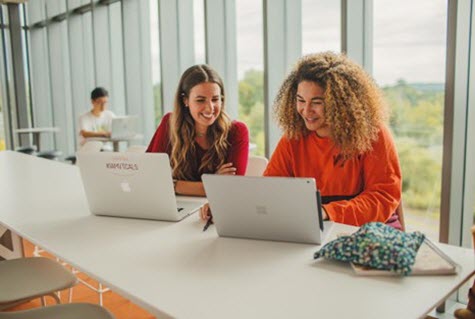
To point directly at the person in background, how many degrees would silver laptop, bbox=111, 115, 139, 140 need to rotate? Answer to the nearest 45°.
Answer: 0° — it already faces them

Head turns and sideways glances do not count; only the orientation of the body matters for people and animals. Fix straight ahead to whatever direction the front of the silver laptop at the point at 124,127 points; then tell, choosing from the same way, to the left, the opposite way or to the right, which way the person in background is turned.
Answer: the opposite way

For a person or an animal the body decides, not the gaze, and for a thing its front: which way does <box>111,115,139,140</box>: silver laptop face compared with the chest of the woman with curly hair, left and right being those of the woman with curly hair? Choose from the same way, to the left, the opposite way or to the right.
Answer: to the right

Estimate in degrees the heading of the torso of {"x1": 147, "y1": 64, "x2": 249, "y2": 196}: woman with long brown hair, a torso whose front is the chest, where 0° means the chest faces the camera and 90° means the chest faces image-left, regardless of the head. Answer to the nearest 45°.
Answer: approximately 0°

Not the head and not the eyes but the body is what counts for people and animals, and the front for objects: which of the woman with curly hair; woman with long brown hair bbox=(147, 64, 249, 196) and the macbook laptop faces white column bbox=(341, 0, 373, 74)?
the macbook laptop

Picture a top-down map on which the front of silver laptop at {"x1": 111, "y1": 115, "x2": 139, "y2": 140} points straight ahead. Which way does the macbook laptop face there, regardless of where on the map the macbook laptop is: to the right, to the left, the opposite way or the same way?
to the right

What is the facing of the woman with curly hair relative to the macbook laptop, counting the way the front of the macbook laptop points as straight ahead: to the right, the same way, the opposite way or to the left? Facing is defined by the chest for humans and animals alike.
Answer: the opposite way

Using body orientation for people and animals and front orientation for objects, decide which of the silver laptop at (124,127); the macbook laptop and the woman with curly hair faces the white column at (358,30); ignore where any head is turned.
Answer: the macbook laptop

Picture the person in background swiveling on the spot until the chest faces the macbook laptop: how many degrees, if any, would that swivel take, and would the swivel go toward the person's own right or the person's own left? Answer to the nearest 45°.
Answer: approximately 45° to the person's own right

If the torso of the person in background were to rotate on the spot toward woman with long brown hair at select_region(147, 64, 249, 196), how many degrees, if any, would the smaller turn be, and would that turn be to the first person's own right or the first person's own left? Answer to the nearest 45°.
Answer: approximately 45° to the first person's own right

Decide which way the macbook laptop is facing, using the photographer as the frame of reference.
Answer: facing away from the viewer and to the right of the viewer

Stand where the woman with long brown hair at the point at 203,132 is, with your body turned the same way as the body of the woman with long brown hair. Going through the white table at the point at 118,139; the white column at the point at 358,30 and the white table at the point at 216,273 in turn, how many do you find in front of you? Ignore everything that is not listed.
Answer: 1

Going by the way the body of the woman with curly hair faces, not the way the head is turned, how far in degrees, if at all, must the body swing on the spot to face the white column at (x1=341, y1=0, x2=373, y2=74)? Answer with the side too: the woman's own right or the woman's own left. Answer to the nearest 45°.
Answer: approximately 135° to the woman's own right

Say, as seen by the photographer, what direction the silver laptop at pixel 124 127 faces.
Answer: facing away from the viewer and to the left of the viewer
